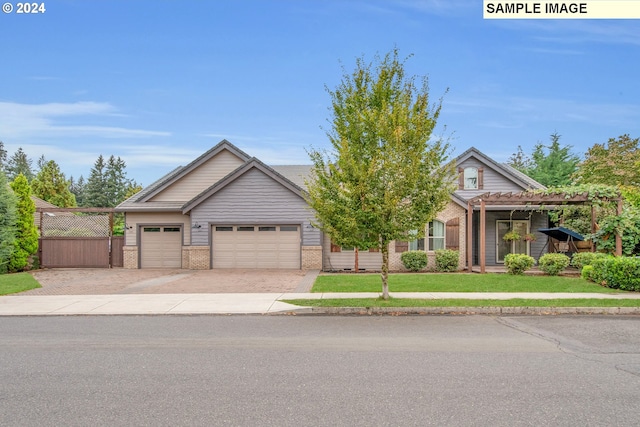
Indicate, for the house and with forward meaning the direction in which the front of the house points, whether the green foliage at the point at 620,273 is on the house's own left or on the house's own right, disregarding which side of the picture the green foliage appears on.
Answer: on the house's own left

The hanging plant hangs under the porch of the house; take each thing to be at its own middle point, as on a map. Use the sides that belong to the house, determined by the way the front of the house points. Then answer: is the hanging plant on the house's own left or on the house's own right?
on the house's own left

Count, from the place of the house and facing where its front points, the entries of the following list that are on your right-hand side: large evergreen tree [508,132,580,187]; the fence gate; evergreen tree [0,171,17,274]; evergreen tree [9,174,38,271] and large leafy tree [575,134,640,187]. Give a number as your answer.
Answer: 3

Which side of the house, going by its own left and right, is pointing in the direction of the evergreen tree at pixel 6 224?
right

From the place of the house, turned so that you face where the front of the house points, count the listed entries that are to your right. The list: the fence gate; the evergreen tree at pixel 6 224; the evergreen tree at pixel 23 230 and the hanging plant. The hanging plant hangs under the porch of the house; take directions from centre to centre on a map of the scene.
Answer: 3

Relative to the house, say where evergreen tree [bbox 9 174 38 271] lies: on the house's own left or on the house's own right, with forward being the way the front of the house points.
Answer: on the house's own right

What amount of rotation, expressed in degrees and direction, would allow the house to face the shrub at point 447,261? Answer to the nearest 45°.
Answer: approximately 90° to its left

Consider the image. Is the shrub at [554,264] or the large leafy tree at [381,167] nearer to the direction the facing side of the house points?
the large leafy tree

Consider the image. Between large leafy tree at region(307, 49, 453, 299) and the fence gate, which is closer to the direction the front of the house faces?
the large leafy tree

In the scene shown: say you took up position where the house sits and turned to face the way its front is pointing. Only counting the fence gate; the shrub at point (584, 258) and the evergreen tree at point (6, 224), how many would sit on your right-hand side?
2

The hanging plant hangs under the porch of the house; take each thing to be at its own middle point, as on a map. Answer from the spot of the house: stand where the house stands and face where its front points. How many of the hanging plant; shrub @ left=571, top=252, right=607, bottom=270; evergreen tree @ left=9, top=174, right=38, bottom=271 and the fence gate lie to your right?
2

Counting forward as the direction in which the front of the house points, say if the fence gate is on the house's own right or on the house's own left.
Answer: on the house's own right

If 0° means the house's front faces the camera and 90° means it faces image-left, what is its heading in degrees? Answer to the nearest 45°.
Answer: approximately 0°

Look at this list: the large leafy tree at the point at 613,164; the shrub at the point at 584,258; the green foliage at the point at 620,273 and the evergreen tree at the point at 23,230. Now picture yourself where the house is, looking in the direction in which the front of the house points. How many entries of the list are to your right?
1
